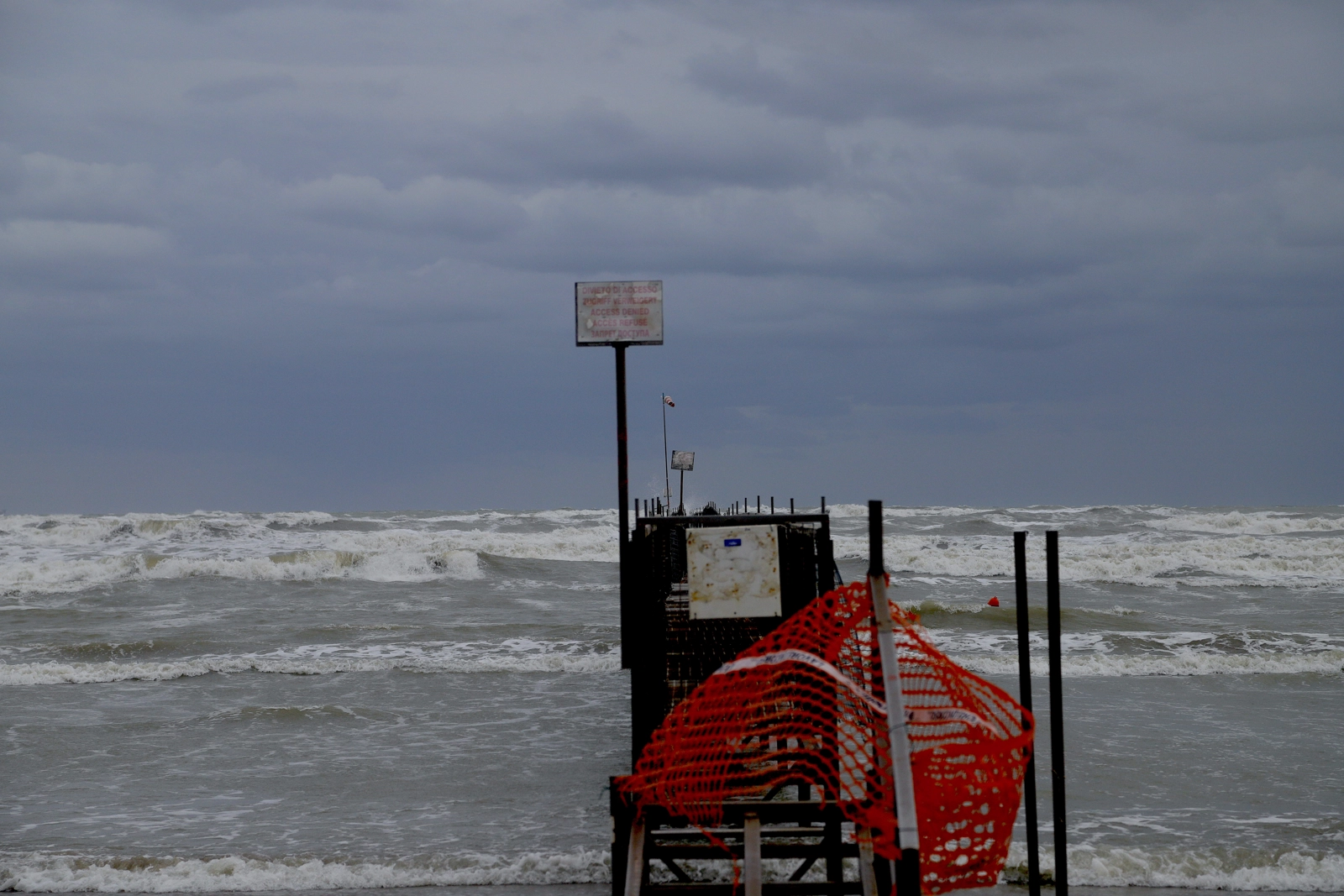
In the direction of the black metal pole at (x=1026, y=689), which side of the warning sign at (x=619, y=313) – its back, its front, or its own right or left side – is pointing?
front

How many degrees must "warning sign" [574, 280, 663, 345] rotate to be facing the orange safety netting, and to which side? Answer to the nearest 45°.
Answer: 0° — it already faces it

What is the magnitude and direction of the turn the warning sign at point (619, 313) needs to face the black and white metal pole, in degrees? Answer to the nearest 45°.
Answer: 0° — it already faces it

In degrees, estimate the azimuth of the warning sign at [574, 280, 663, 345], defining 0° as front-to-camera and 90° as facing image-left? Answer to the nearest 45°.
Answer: approximately 0°
